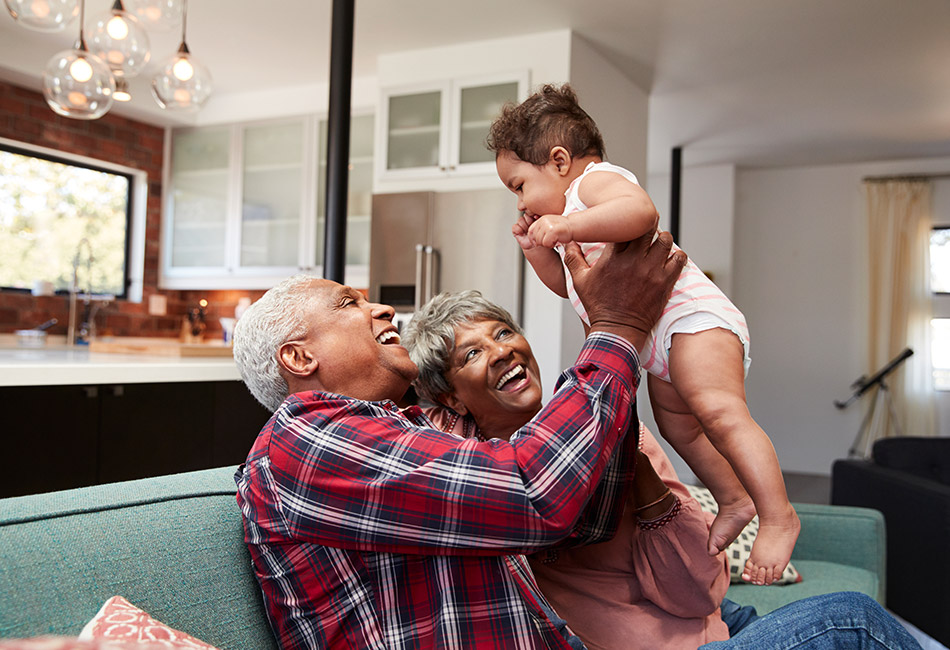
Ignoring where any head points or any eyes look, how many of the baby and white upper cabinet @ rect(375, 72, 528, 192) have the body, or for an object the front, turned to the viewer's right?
0

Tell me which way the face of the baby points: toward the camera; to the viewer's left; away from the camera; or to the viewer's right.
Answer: to the viewer's left

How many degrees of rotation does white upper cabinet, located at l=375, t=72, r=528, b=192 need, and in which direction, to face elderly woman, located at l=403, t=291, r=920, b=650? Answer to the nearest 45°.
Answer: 0° — it already faces them

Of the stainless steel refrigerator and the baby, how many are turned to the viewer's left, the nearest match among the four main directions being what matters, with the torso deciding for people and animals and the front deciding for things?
1

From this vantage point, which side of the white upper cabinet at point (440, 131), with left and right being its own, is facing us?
front

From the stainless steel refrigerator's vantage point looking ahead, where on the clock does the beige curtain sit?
The beige curtain is roughly at 8 o'clock from the stainless steel refrigerator.

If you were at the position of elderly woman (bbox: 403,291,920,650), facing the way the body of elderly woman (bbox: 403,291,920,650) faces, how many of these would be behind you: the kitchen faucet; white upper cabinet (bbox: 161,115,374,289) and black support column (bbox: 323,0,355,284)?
3

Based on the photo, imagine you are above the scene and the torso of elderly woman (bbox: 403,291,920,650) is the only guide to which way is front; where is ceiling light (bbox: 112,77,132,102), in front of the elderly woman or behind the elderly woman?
behind

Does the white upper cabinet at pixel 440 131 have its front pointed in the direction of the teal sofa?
yes

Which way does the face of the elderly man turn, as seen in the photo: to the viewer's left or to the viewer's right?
to the viewer's right

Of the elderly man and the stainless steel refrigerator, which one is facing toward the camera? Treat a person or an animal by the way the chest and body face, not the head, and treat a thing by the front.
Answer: the stainless steel refrigerator

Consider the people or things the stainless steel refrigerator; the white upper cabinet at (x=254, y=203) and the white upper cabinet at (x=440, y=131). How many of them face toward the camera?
3

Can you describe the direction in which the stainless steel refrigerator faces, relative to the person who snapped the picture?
facing the viewer

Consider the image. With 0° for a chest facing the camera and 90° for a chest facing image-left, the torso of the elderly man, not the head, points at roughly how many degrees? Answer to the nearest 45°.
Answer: approximately 270°

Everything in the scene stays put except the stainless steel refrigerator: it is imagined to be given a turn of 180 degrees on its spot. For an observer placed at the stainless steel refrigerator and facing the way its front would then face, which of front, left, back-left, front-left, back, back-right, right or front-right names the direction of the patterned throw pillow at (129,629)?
back

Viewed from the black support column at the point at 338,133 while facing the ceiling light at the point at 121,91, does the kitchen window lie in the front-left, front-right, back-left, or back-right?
front-right
